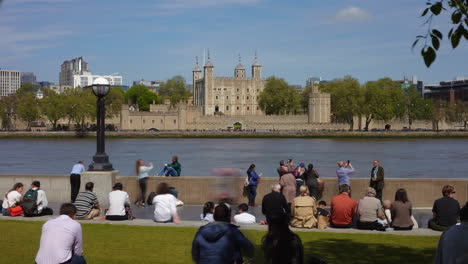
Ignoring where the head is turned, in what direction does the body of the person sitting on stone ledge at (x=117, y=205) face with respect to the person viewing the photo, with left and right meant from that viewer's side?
facing away from the viewer

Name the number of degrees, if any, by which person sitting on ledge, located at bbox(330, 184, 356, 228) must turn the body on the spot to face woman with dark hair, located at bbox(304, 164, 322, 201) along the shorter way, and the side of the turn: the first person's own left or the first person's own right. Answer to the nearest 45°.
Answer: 0° — they already face them

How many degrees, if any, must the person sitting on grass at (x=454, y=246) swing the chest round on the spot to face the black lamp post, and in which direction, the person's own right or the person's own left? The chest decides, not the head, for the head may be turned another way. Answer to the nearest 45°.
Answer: approximately 45° to the person's own left

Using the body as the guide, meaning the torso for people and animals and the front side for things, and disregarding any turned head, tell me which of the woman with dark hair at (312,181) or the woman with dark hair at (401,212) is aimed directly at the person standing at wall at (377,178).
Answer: the woman with dark hair at (401,212)

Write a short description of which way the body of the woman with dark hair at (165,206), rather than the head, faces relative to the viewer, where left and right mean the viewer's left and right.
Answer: facing away from the viewer

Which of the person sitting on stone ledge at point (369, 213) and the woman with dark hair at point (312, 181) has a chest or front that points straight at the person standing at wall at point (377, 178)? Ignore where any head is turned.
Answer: the person sitting on stone ledge

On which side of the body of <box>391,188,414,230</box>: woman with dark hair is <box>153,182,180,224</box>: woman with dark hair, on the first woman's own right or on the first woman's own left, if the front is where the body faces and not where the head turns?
on the first woman's own left

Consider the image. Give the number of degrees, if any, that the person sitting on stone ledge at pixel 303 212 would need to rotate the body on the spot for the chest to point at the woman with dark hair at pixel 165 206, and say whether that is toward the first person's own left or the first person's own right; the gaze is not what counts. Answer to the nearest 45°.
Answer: approximately 90° to the first person's own left

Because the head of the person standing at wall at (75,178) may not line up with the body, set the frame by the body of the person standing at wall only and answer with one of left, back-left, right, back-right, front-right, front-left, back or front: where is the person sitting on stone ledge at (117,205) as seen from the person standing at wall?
back-right

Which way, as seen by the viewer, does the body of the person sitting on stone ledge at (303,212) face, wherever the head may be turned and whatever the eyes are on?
away from the camera

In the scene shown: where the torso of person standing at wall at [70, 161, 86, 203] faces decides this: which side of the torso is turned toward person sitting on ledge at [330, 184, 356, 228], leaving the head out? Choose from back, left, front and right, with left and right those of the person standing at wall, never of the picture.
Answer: right

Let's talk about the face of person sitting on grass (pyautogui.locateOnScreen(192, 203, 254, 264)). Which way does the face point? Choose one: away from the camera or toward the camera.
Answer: away from the camera

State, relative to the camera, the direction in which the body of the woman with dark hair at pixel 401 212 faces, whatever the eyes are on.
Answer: away from the camera

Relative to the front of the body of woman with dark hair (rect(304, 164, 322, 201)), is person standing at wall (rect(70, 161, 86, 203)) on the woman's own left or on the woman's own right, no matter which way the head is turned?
on the woman's own left
